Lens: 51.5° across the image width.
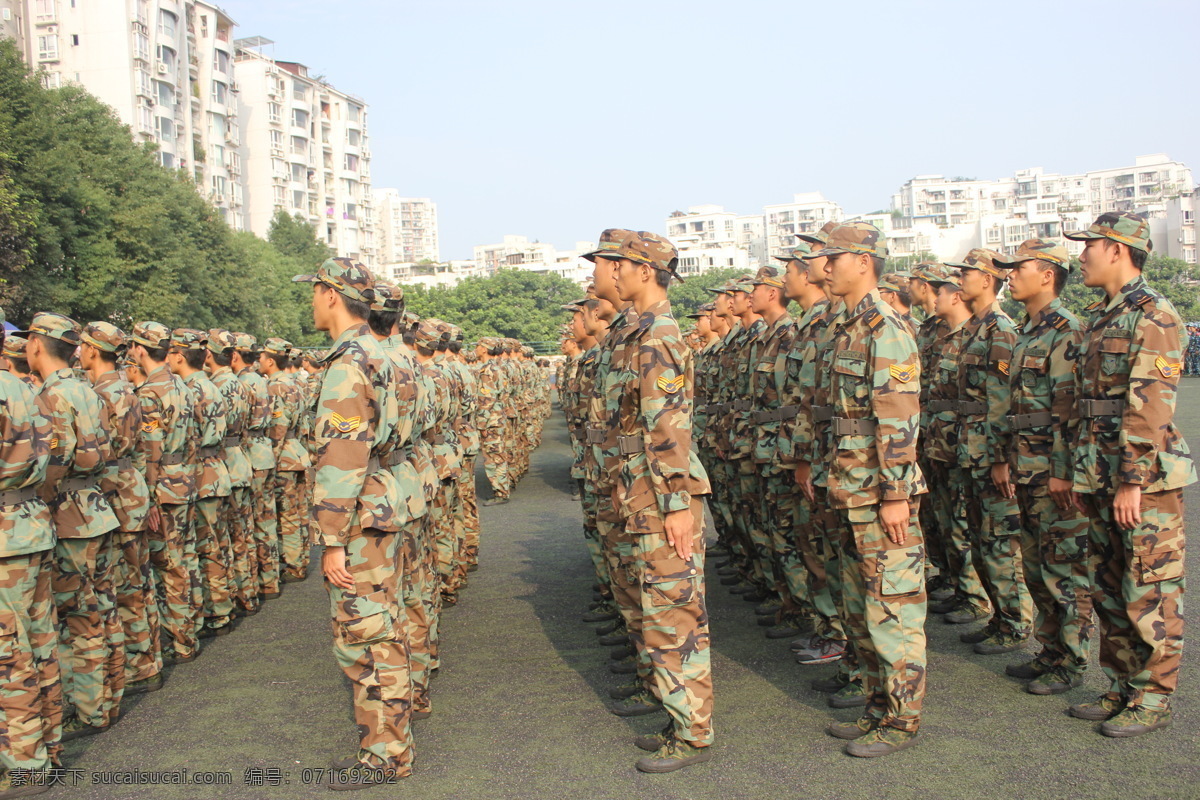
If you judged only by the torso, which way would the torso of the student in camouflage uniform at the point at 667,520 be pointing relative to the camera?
to the viewer's left

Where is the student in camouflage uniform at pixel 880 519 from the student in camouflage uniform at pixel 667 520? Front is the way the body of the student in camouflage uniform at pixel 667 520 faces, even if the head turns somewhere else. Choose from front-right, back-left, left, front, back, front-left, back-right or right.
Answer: back

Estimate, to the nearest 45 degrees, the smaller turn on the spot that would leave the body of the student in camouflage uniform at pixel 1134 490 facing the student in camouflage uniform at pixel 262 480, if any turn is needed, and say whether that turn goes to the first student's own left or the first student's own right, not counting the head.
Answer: approximately 45° to the first student's own right

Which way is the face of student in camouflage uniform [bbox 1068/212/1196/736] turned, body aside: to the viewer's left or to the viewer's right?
to the viewer's left
